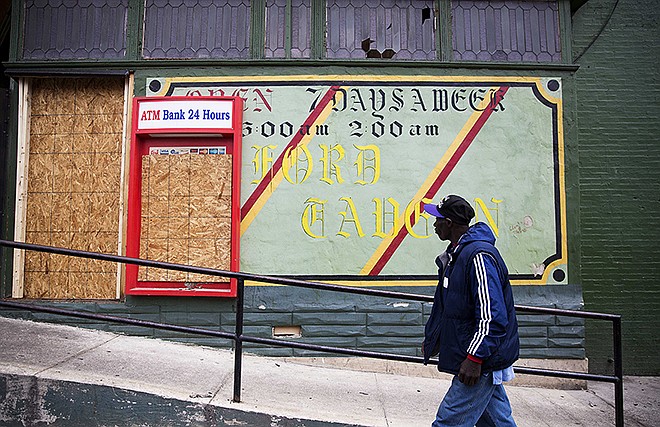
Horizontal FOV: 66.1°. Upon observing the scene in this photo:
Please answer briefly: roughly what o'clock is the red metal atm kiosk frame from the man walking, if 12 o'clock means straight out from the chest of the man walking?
The red metal atm kiosk frame is roughly at 1 o'clock from the man walking.

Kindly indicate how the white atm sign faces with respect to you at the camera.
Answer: facing the viewer

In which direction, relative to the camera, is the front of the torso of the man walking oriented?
to the viewer's left

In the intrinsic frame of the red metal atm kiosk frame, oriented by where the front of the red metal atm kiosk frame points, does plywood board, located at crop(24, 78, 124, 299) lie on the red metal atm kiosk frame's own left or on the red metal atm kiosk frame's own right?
on the red metal atm kiosk frame's own right

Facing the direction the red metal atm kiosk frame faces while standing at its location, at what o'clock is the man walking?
The man walking is roughly at 11 o'clock from the red metal atm kiosk frame.

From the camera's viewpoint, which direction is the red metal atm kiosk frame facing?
toward the camera

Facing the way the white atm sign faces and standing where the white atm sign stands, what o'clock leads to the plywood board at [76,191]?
The plywood board is roughly at 4 o'clock from the white atm sign.

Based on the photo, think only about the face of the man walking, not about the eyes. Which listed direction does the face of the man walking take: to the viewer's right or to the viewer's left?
to the viewer's left

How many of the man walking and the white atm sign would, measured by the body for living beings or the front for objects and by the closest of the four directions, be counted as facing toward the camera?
1

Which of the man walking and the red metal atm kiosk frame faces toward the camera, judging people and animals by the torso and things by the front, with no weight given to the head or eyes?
the red metal atm kiosk frame

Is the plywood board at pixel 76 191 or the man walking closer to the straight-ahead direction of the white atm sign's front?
the man walking

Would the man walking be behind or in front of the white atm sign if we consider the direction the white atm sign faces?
in front

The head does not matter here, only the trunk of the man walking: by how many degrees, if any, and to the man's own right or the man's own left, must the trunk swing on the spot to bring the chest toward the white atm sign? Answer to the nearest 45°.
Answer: approximately 45° to the man's own right
